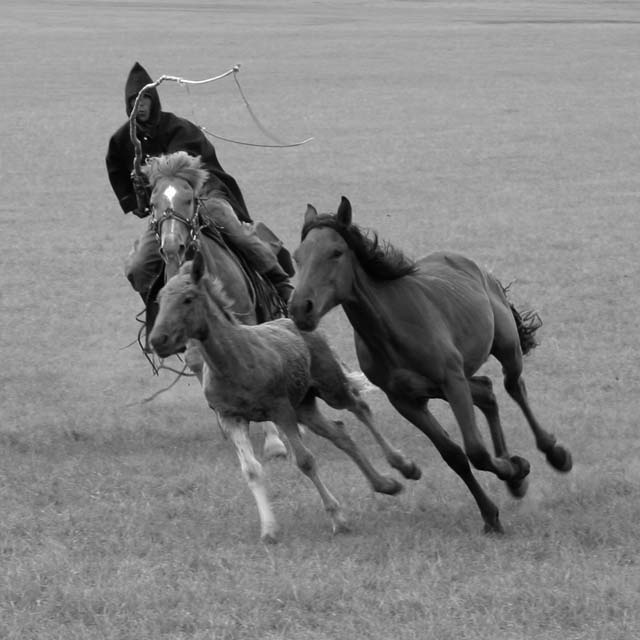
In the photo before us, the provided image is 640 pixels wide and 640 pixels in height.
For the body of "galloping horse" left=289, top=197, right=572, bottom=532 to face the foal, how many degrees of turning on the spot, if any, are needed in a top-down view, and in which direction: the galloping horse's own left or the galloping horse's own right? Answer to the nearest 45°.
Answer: approximately 45° to the galloping horse's own right

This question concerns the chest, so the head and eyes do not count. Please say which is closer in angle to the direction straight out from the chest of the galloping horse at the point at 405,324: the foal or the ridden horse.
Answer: the foal

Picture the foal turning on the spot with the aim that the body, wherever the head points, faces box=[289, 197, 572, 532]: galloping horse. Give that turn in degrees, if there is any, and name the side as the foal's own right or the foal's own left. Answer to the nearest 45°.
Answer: approximately 135° to the foal's own left

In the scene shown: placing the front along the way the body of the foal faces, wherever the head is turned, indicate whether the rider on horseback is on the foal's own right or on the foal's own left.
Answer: on the foal's own right

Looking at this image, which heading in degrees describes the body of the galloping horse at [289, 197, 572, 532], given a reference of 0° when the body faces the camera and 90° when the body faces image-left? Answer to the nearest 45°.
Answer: approximately 45°

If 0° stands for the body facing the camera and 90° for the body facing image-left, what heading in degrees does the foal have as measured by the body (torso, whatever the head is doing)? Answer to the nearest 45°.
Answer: approximately 45°
